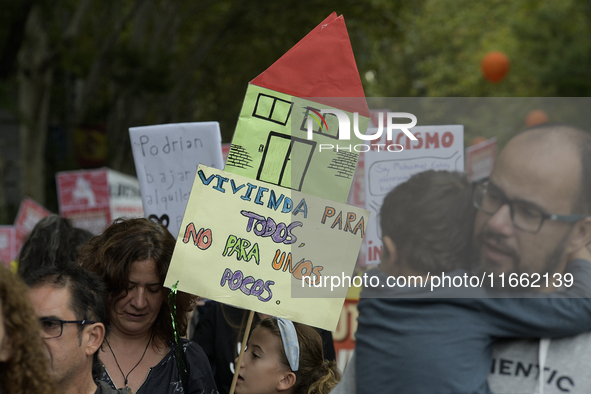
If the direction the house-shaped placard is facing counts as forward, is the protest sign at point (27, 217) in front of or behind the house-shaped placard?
behind

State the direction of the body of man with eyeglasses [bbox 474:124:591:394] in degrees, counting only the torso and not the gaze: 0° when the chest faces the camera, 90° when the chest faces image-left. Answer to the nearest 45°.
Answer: approximately 45°

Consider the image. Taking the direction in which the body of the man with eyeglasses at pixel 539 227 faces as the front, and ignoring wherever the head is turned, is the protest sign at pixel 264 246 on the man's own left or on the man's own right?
on the man's own right

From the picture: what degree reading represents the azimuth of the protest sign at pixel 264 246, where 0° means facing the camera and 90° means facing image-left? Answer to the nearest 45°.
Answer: approximately 0°
